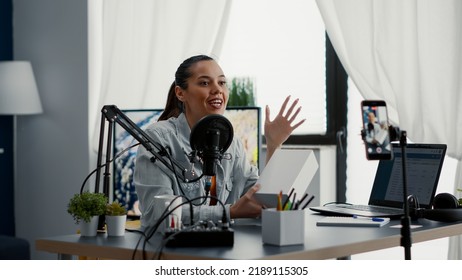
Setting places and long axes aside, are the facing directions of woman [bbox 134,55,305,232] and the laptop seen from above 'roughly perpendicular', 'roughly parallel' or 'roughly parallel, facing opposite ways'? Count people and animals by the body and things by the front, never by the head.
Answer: roughly perpendicular

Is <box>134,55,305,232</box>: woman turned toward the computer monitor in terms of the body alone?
no

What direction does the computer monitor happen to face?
toward the camera

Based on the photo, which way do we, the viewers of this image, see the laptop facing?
facing the viewer and to the left of the viewer

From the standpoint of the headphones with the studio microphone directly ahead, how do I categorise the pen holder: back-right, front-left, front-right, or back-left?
front-left

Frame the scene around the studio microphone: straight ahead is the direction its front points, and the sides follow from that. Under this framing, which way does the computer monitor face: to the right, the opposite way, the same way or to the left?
the opposite way

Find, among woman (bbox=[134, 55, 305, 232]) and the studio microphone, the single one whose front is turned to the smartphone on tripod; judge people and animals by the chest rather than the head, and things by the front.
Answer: the woman

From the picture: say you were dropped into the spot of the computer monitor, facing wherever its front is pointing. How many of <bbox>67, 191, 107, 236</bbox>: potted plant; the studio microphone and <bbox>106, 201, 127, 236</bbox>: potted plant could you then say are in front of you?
3

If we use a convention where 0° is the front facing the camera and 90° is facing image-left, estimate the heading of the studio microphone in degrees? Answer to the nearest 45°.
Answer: approximately 180°

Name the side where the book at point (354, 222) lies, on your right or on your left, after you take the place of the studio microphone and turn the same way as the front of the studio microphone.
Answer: on your right

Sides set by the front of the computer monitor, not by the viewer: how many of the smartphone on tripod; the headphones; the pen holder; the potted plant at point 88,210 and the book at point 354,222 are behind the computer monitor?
0

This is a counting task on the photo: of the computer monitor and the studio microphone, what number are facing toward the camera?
1

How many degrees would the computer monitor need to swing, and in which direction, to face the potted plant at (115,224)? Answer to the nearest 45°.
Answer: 0° — it already faces it

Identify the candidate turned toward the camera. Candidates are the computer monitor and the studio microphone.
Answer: the computer monitor

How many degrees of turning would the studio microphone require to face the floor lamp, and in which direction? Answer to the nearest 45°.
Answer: approximately 45° to its left

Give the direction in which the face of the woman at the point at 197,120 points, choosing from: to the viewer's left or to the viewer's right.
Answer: to the viewer's right

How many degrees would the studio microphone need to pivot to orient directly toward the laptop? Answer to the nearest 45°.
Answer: approximately 45° to its right

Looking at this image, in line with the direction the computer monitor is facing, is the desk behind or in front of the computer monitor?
in front
